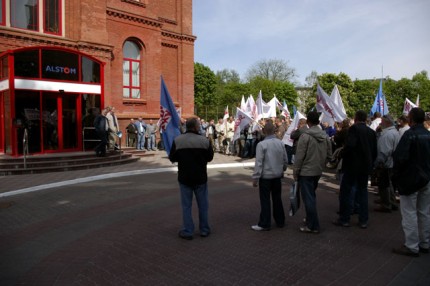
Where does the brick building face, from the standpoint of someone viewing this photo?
facing the viewer and to the right of the viewer

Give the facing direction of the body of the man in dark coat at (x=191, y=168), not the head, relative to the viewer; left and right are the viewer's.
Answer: facing away from the viewer

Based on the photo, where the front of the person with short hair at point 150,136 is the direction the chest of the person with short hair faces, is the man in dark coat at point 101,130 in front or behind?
in front

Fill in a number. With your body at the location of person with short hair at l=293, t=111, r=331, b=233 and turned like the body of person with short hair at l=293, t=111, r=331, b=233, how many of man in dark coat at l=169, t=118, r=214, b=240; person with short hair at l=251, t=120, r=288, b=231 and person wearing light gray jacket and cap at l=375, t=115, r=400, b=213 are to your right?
1

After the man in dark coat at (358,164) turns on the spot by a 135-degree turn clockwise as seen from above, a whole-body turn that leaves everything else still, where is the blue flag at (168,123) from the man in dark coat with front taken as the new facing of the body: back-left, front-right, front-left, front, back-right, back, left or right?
back

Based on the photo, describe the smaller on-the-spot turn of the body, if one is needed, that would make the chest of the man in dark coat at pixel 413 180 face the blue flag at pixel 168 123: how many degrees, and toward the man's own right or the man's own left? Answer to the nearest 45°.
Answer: approximately 45° to the man's own left

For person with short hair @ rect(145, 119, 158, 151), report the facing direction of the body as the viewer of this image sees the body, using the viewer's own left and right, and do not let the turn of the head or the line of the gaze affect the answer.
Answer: facing the viewer

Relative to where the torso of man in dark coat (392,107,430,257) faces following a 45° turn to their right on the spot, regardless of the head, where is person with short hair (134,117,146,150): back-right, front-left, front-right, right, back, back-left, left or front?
front-left

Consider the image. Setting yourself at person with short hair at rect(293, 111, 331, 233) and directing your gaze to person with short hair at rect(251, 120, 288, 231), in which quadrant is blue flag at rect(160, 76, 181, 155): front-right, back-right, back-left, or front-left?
front-right

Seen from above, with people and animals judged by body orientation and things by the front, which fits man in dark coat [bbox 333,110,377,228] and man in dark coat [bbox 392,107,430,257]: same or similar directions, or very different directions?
same or similar directions

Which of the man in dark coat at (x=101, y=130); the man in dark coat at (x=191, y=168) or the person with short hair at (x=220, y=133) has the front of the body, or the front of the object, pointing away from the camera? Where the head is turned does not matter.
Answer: the man in dark coat at (x=191, y=168)
